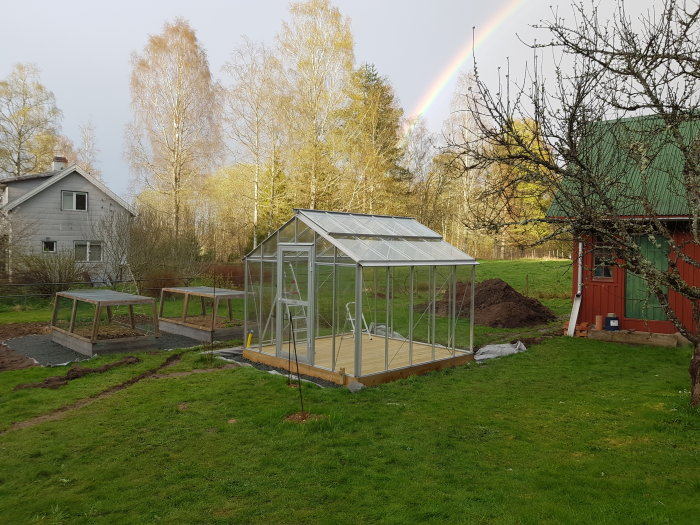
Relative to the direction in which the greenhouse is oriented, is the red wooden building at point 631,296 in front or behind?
behind

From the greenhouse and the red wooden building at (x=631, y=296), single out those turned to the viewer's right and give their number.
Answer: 0

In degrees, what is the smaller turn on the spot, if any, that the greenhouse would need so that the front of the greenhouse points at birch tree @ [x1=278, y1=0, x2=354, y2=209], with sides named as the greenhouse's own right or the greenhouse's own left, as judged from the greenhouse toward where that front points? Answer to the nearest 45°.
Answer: approximately 135° to the greenhouse's own right

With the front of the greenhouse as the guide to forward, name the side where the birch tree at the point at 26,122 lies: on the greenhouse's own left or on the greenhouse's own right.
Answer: on the greenhouse's own right

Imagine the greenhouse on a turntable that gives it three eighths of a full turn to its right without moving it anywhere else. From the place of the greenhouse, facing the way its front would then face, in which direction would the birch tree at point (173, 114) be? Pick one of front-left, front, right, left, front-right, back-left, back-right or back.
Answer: front-left

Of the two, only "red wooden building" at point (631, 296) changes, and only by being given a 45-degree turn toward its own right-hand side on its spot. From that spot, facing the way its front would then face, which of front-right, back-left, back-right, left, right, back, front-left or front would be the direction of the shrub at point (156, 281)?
front-right

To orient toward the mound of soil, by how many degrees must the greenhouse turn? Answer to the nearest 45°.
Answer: approximately 180°

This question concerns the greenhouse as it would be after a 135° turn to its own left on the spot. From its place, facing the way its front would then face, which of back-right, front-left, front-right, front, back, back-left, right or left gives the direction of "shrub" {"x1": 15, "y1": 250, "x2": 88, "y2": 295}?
back-left

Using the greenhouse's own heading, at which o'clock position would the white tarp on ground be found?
The white tarp on ground is roughly at 7 o'clock from the greenhouse.

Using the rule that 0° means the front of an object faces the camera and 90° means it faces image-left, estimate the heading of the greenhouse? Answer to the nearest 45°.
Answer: approximately 45°

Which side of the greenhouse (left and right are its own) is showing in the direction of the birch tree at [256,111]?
right

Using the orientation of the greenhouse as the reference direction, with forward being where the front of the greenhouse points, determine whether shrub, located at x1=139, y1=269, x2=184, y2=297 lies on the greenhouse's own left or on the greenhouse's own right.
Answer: on the greenhouse's own right

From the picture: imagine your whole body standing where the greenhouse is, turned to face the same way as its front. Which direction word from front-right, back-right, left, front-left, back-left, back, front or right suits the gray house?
right

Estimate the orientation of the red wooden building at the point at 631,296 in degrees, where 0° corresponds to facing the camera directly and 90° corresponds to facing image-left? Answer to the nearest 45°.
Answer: approximately 0°

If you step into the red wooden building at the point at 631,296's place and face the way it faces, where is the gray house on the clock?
The gray house is roughly at 3 o'clock from the red wooden building.
